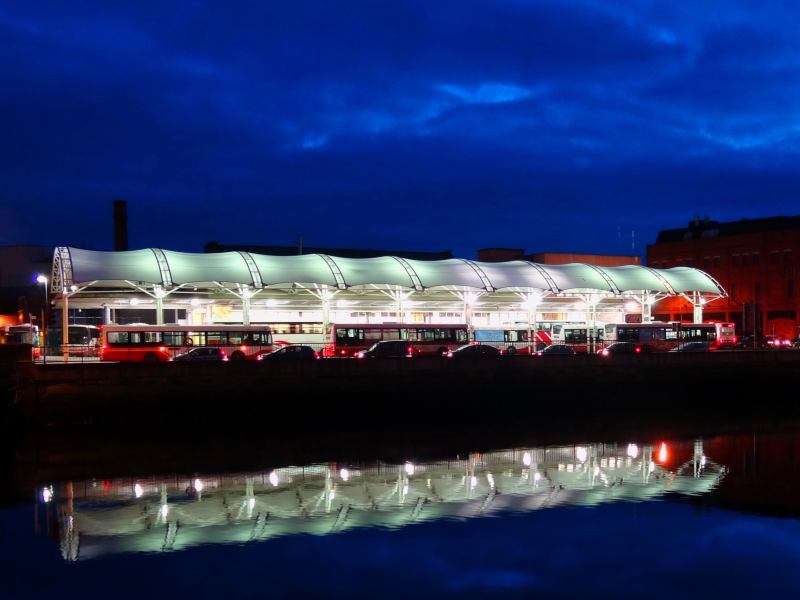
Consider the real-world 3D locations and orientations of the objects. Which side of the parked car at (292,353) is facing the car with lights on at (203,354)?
front

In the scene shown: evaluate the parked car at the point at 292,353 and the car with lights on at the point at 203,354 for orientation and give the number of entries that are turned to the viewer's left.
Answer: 2

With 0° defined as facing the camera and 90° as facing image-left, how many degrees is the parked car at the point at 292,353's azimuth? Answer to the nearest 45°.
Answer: approximately 90°

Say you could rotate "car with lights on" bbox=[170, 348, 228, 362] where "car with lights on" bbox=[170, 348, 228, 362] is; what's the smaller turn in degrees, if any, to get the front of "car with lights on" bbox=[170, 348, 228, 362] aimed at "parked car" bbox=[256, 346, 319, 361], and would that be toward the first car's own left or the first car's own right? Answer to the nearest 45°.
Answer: approximately 135° to the first car's own left

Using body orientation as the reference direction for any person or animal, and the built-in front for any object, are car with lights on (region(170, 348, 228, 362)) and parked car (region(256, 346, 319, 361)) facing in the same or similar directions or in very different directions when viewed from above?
same or similar directions

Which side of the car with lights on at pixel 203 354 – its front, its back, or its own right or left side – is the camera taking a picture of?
left
